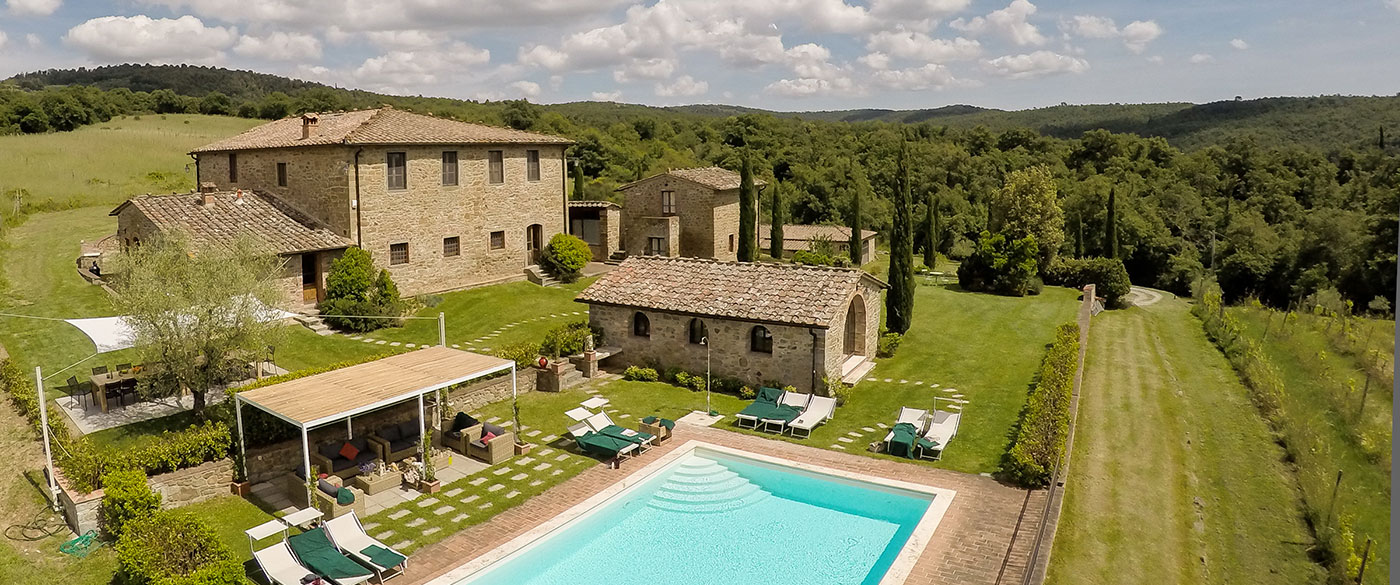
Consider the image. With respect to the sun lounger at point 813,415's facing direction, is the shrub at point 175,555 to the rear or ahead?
ahead

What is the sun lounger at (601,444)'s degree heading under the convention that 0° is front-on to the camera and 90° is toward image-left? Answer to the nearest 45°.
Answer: approximately 315°

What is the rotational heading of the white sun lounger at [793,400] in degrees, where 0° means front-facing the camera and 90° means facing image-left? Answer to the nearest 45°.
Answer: approximately 45°

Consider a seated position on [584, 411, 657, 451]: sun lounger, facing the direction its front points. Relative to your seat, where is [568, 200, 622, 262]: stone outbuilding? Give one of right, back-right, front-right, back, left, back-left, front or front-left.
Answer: back-left

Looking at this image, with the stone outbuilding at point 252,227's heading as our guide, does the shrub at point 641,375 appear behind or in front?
in front

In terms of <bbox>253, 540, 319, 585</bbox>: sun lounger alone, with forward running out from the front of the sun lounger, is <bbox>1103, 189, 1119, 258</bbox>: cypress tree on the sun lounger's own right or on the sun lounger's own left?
on the sun lounger's own left

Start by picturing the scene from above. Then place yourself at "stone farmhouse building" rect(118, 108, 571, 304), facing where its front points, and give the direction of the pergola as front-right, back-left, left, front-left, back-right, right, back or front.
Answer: front-right

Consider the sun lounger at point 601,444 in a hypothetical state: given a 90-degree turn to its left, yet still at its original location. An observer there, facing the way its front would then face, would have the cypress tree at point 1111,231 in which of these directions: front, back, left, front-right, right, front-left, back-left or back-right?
front

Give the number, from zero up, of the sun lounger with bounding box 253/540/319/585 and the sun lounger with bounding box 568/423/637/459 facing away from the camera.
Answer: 0

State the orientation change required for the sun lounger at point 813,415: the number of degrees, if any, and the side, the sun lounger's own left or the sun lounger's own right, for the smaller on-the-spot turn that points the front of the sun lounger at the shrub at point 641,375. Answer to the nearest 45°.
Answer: approximately 90° to the sun lounger's own right

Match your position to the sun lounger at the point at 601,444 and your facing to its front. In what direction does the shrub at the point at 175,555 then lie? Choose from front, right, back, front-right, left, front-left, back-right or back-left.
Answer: right

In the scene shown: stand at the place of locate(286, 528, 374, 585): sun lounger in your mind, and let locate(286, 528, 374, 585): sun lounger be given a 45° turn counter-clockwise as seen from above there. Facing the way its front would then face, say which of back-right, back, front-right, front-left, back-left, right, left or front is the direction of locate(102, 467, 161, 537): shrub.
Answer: back-left

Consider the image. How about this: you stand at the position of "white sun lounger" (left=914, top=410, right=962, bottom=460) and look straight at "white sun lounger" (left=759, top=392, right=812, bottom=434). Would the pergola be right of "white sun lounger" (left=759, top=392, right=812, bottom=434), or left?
left
